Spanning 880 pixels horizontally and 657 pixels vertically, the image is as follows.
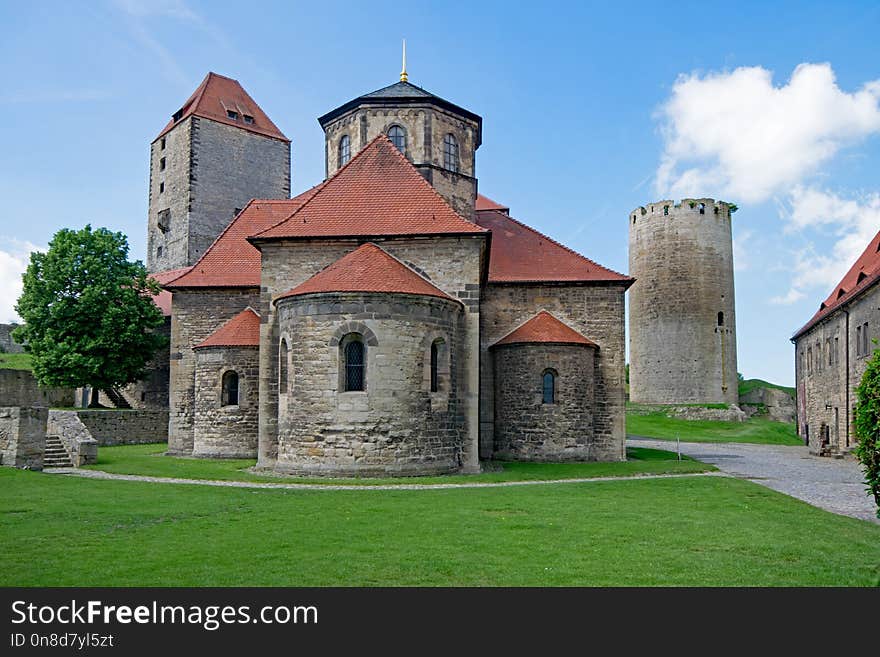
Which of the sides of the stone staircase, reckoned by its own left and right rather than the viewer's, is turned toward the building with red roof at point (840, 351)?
left

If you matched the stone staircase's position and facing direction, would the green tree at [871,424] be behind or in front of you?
in front

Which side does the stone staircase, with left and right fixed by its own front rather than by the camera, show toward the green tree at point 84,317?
back

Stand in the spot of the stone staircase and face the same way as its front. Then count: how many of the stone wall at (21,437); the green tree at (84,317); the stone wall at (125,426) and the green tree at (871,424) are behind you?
2

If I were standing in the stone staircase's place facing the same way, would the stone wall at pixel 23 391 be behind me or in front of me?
behind

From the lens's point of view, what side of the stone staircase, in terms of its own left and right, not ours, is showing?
front
